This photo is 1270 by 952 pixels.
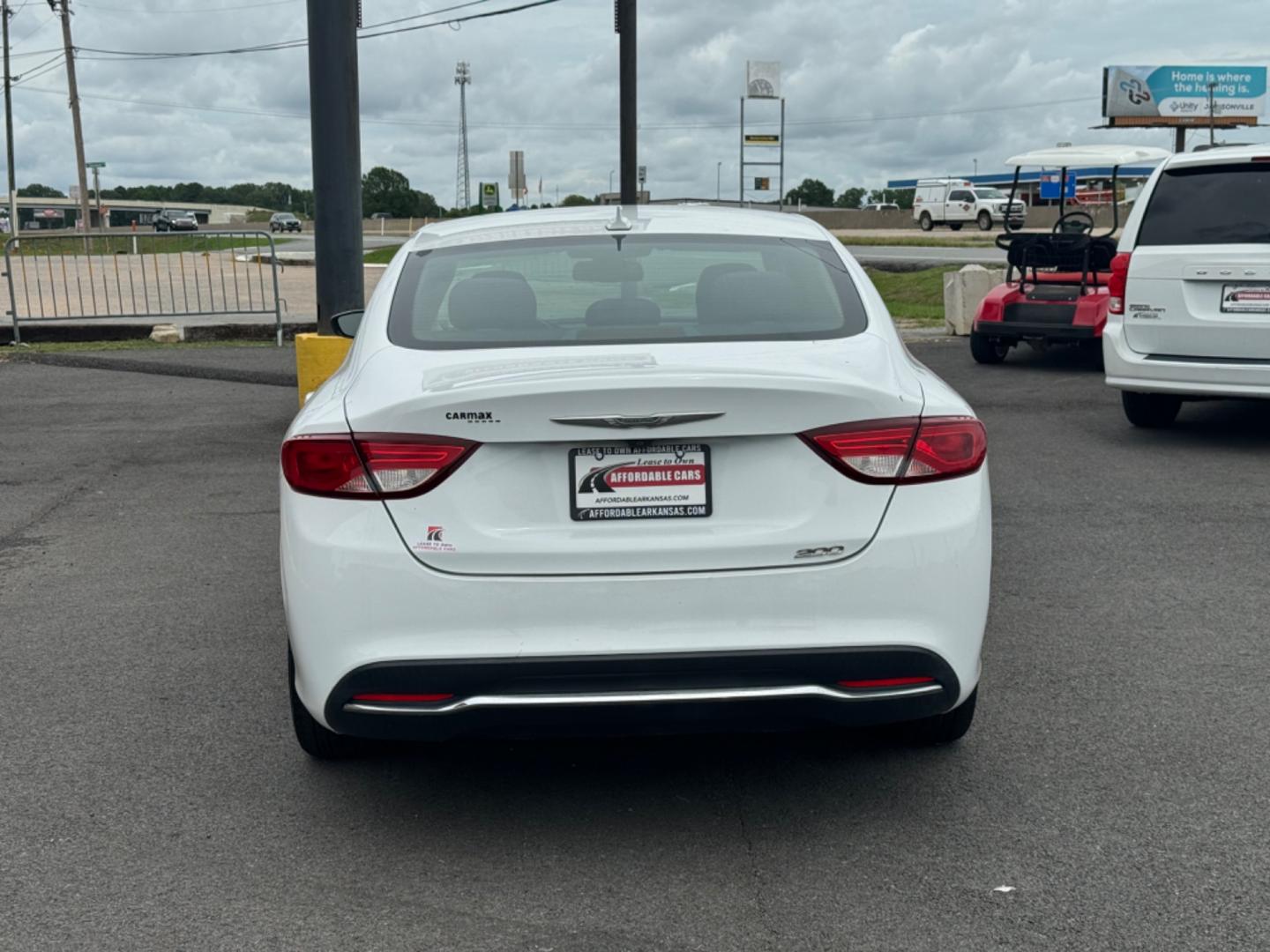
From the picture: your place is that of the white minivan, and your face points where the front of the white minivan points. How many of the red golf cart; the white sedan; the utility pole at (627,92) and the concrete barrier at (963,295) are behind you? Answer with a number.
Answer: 1

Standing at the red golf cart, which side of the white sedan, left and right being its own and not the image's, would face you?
front

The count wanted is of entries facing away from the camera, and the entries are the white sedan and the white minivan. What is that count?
2

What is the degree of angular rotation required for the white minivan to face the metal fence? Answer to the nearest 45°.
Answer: approximately 45° to its left

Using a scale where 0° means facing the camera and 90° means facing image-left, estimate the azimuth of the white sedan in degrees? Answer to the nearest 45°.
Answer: approximately 180°

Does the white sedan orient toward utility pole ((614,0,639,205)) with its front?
yes

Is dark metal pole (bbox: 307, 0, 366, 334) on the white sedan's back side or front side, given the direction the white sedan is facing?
on the front side

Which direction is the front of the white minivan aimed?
away from the camera

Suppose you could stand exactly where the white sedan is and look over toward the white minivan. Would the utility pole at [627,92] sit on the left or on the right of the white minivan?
left

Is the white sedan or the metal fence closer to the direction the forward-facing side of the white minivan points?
the metal fence

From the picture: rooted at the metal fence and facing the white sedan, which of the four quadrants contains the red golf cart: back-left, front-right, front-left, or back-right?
front-left

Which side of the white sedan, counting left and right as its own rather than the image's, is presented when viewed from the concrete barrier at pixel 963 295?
front

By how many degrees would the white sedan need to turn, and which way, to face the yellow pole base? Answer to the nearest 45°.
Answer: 0° — it already faces it

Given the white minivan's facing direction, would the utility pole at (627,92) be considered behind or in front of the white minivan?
in front

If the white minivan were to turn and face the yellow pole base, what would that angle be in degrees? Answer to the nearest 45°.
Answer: approximately 90° to its left
